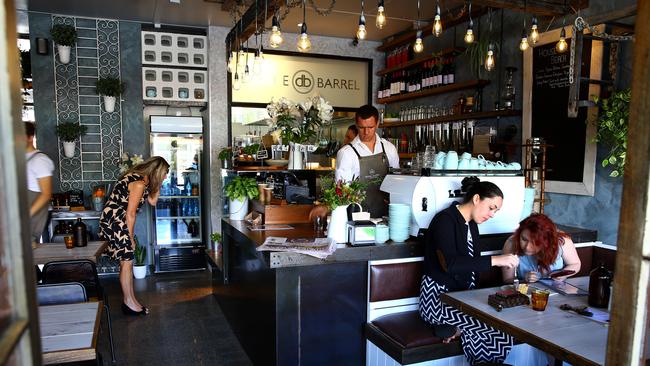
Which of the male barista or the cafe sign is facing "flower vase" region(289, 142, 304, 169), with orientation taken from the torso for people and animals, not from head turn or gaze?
the cafe sign

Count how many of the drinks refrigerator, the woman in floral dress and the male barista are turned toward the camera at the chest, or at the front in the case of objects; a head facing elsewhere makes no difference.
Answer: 2

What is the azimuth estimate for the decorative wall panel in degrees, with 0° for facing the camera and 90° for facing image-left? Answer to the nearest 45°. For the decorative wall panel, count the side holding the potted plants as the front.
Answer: approximately 0°

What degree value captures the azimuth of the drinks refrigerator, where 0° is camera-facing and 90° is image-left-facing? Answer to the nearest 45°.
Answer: approximately 0°

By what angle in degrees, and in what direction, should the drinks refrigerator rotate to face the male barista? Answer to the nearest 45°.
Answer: approximately 45° to its left

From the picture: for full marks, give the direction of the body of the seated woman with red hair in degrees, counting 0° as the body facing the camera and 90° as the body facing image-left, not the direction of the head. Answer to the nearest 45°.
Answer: approximately 45°

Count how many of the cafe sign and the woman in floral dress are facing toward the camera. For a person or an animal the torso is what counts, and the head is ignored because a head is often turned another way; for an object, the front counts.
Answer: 1

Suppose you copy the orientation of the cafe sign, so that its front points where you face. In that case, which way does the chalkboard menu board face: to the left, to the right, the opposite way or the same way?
to the right
